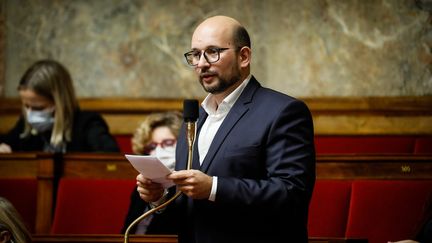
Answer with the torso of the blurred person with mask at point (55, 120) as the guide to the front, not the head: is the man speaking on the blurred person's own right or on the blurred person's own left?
on the blurred person's own left

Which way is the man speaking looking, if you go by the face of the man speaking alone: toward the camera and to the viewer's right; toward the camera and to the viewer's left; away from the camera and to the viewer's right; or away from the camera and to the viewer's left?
toward the camera and to the viewer's left

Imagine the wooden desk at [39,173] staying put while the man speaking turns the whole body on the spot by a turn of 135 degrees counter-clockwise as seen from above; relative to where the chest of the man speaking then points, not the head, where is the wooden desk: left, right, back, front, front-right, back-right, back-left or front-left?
back-left

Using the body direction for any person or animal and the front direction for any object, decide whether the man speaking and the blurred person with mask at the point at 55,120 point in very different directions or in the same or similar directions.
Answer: same or similar directions

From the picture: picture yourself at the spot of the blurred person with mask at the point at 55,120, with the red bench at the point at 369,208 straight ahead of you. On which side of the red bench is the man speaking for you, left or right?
right

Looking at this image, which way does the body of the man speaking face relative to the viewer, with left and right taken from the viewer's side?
facing the viewer and to the left of the viewer

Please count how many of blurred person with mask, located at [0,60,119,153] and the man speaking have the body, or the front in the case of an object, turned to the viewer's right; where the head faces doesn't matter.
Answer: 0

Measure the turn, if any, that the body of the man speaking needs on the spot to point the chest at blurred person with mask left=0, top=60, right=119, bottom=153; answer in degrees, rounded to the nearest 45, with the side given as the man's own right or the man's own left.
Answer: approximately 90° to the man's own right

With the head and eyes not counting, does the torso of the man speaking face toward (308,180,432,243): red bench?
no
